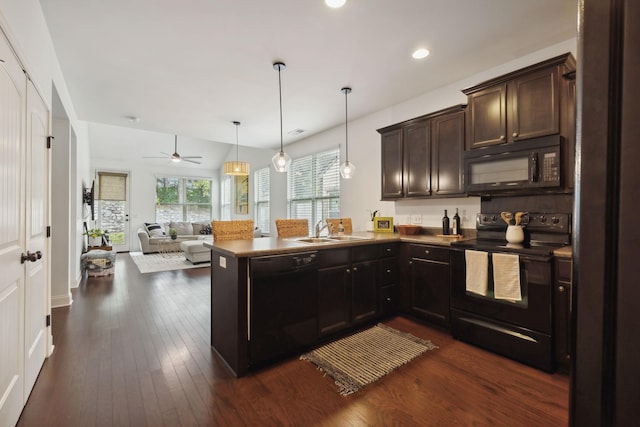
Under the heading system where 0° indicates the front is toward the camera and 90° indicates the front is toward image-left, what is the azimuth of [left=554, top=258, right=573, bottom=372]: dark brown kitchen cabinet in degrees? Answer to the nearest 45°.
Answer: approximately 45°

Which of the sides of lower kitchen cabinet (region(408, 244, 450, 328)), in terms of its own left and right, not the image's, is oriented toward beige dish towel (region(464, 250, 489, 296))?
left

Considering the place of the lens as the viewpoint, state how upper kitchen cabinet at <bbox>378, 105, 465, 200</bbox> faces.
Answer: facing the viewer and to the left of the viewer

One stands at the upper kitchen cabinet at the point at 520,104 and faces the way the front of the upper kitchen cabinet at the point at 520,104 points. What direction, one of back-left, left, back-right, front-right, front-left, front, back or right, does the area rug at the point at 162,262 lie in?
front-right

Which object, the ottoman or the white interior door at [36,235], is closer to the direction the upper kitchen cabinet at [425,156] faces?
the white interior door

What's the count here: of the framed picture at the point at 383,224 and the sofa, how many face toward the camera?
2

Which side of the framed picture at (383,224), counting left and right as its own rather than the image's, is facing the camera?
front

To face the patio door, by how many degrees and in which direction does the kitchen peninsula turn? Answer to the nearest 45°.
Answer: approximately 180°

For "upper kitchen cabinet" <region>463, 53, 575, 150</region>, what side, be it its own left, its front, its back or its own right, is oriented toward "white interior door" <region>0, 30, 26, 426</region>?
front

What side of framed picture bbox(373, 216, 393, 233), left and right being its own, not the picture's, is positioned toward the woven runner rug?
front

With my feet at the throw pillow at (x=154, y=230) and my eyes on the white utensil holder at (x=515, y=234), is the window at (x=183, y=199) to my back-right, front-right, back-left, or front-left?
back-left
